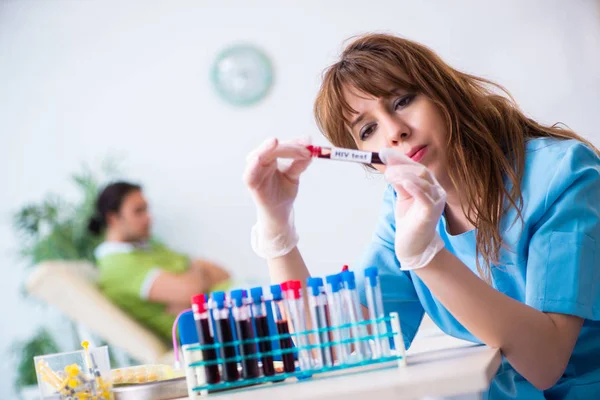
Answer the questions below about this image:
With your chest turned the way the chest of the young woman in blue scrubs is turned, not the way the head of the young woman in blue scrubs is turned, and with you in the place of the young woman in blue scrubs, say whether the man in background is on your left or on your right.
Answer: on your right

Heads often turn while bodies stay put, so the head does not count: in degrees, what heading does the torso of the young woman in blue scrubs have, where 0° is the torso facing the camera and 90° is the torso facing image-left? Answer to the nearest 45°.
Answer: approximately 45°

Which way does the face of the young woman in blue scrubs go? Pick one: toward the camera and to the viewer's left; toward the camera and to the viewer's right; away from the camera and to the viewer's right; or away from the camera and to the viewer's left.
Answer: toward the camera and to the viewer's left
